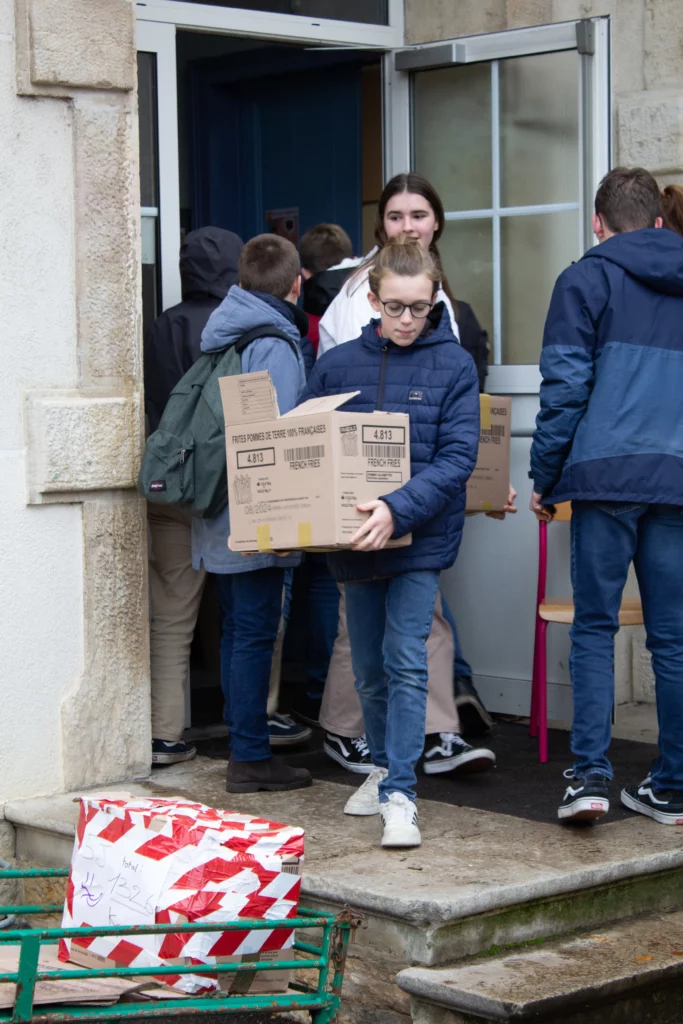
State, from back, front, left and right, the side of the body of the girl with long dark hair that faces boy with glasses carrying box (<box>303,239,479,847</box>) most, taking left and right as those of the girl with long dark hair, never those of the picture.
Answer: front

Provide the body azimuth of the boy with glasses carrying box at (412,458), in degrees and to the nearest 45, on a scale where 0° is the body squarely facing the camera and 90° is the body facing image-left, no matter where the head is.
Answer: approximately 0°

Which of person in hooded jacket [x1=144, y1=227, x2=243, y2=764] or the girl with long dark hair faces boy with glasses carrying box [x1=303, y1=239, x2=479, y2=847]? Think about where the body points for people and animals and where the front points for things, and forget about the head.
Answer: the girl with long dark hair

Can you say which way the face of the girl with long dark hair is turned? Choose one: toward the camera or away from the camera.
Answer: toward the camera

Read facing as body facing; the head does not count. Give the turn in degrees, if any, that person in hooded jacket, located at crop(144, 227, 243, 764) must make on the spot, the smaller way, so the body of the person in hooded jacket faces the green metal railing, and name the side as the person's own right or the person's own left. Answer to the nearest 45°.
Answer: approximately 135° to the person's own right

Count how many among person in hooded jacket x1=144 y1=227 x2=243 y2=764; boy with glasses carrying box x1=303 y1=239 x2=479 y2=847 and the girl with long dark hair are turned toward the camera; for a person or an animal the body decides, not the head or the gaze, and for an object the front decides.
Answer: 2

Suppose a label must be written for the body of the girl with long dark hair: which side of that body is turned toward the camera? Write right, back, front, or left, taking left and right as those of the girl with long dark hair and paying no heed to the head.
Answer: front
